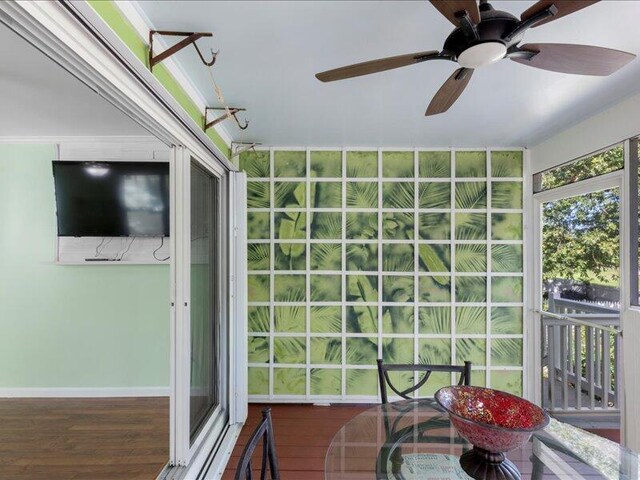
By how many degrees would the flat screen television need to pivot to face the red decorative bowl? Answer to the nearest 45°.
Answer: approximately 45° to its left

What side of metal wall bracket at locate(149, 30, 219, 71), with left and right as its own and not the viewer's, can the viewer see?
right

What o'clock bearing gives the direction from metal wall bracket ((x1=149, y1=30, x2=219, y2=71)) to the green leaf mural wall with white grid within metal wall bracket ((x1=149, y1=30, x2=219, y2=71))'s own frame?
The green leaf mural wall with white grid is roughly at 11 o'clock from the metal wall bracket.

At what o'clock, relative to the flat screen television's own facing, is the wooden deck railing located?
The wooden deck railing is roughly at 10 o'clock from the flat screen television.

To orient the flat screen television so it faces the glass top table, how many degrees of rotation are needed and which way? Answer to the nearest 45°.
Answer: approximately 45° to its left

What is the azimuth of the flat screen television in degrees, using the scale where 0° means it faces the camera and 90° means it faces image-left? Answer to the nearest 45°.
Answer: approximately 0°

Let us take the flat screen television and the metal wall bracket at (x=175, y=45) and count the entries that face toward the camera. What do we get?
1

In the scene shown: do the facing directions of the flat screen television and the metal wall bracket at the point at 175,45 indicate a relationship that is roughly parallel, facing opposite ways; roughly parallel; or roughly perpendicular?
roughly perpendicular

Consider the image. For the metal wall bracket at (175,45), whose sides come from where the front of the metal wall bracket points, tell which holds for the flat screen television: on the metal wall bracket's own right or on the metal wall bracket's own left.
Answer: on the metal wall bracket's own left
